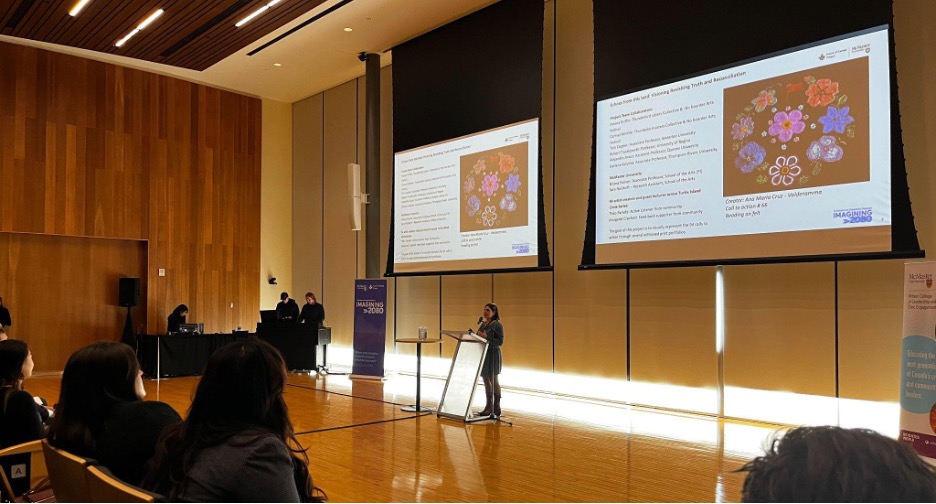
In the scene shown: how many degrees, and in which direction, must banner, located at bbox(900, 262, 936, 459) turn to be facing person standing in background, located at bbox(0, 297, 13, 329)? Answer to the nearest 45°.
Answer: approximately 45° to its right

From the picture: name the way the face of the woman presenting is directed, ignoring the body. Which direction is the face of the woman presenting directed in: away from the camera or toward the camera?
toward the camera

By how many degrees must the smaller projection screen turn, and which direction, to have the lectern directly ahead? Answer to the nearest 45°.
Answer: approximately 45° to its left

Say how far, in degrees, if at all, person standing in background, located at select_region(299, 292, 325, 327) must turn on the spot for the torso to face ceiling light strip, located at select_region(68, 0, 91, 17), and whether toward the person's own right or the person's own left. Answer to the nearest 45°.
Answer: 0° — they already face it

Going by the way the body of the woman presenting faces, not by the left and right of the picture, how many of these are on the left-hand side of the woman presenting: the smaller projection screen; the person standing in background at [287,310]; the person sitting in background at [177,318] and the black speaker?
0

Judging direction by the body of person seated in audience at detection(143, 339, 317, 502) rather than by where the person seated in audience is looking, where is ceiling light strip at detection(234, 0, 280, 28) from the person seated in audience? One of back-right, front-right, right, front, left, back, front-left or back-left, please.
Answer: front-left

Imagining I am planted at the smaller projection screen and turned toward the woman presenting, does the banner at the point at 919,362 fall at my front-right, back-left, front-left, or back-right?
front-left

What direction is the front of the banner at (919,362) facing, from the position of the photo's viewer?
facing the viewer and to the left of the viewer

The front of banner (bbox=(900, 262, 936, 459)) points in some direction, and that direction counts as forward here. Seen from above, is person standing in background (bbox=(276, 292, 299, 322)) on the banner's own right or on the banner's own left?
on the banner's own right

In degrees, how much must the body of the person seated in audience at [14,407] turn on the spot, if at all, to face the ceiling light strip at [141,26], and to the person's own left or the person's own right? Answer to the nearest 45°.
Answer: approximately 45° to the person's own left

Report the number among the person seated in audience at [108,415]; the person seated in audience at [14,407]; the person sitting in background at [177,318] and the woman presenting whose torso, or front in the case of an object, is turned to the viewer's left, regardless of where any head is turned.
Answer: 1

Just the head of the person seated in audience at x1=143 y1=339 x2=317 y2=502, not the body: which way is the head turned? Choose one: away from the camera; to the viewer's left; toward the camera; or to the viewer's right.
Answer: away from the camera
